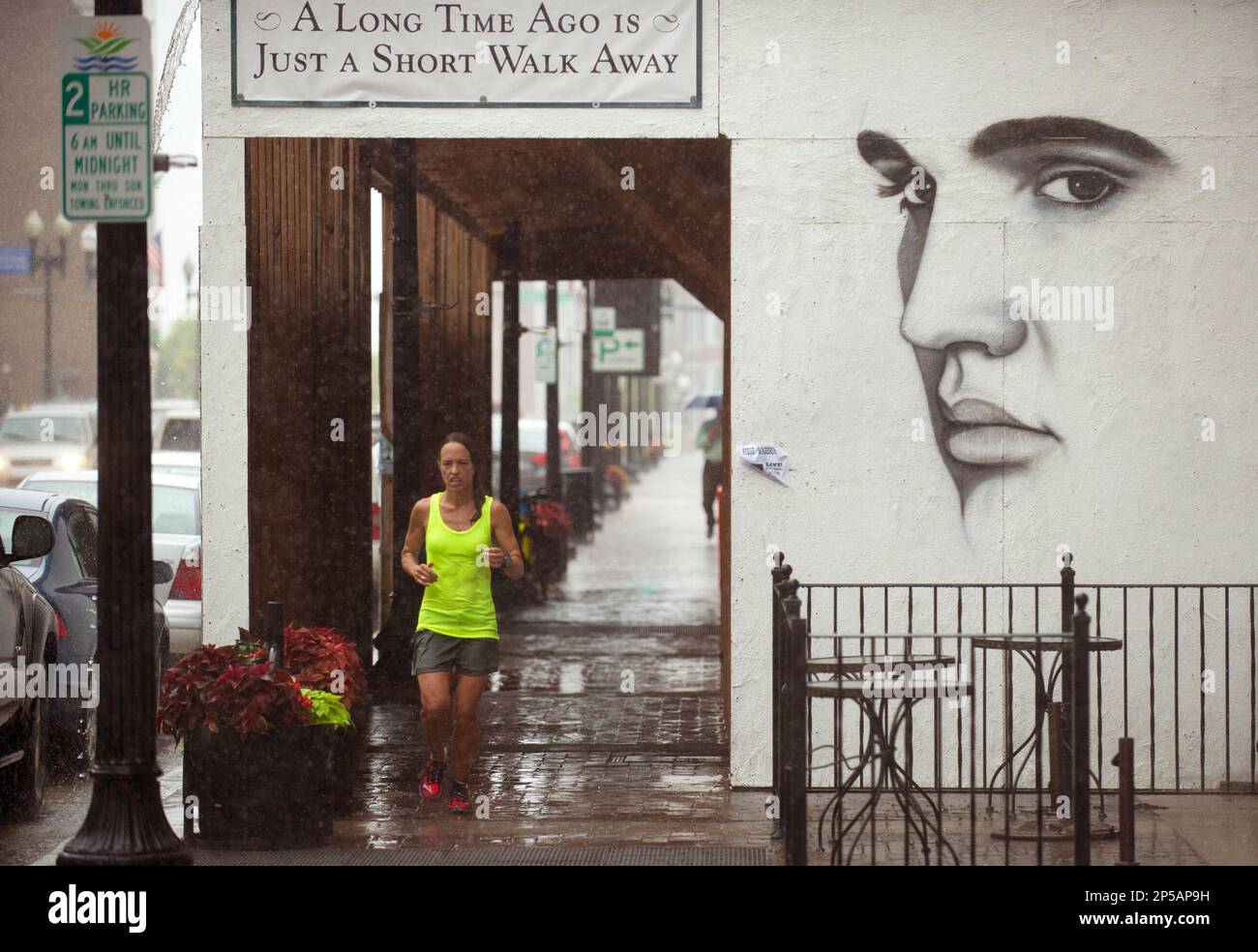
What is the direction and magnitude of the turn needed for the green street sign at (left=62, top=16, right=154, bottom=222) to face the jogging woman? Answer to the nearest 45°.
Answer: approximately 135° to its left

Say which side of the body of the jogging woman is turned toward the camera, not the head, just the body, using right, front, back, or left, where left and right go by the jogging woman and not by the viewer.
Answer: front

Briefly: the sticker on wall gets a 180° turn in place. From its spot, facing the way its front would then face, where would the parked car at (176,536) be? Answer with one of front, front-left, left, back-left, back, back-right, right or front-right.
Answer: front-left

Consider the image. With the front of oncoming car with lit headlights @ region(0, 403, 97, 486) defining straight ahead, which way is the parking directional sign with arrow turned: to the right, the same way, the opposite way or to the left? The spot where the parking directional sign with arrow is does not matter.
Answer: the same way

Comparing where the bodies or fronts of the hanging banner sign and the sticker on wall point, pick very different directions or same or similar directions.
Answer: same or similar directions

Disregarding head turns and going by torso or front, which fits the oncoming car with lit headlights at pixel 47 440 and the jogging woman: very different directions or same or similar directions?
same or similar directions

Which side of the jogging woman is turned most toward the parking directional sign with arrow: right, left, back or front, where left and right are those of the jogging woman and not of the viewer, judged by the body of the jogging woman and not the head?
back

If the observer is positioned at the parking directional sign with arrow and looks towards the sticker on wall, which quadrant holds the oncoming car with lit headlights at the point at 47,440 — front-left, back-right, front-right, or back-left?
front-right

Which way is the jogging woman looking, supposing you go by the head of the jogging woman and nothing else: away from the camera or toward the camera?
toward the camera

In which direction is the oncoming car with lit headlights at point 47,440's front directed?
toward the camera

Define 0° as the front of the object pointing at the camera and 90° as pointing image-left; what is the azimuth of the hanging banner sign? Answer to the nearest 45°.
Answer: approximately 0°

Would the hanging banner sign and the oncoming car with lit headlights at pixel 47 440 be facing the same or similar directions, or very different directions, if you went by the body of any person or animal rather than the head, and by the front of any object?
same or similar directions

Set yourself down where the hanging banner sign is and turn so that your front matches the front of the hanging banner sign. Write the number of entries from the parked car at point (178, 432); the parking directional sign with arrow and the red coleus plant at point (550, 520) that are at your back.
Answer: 3

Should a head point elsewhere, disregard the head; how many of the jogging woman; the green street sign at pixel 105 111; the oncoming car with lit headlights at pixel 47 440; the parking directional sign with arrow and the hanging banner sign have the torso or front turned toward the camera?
5

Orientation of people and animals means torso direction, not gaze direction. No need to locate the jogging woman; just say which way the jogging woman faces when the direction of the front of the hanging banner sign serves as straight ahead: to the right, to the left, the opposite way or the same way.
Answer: the same way

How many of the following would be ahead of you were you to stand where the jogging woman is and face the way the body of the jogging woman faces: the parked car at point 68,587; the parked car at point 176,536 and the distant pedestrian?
0

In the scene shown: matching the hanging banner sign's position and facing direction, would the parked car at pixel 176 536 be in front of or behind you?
behind

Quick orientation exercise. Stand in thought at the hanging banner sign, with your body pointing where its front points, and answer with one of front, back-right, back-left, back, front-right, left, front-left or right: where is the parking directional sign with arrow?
back

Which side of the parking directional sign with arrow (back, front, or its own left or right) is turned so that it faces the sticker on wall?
front

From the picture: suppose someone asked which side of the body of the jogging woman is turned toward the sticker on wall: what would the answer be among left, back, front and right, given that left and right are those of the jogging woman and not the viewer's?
left

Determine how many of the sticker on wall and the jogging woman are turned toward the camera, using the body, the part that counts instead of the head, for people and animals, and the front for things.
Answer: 2
